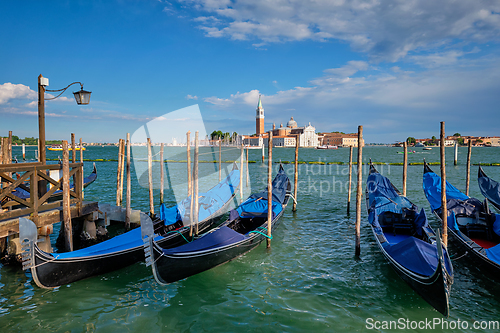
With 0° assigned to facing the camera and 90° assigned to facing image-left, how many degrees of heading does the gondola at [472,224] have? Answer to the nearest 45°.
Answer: approximately 315°

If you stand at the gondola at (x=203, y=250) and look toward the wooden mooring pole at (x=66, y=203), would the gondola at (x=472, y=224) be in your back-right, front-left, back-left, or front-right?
back-right

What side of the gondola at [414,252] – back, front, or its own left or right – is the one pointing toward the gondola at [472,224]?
left

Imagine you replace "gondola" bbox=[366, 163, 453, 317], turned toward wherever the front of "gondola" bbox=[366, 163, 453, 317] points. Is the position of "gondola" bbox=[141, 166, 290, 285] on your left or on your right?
on your right

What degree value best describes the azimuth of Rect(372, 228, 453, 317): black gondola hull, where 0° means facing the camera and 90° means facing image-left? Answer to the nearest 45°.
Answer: approximately 315°

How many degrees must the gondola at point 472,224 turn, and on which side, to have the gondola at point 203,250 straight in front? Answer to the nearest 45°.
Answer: approximately 90° to its right

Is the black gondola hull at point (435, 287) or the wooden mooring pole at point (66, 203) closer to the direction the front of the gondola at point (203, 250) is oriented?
the wooden mooring pole
